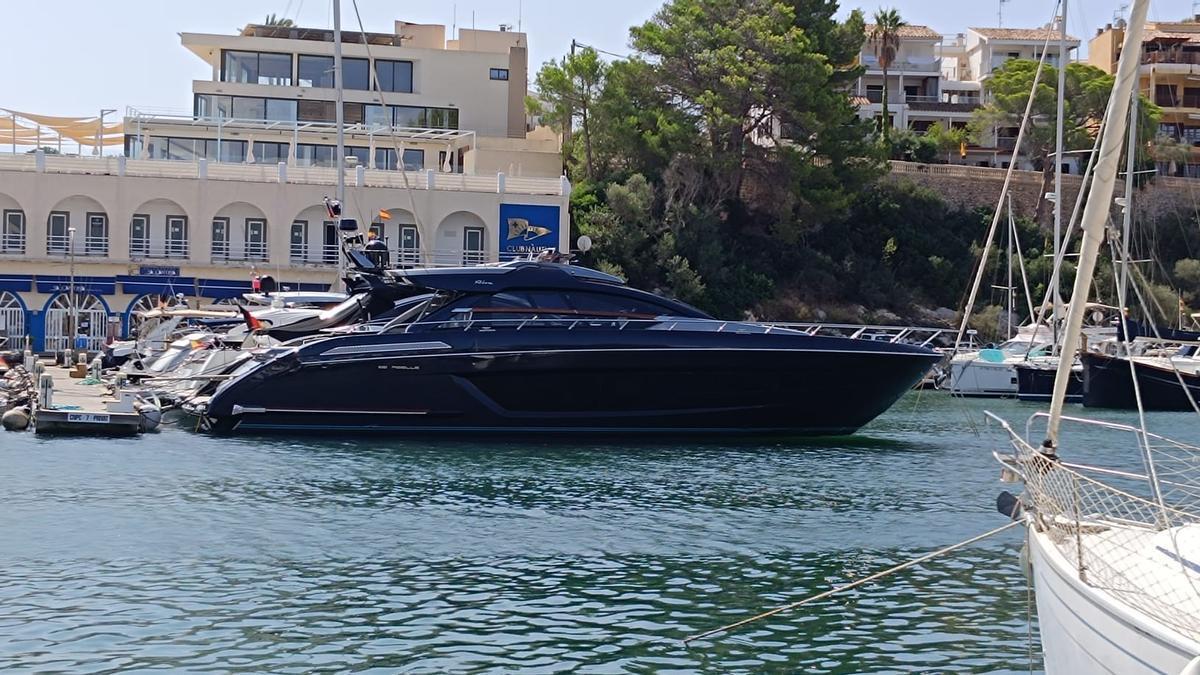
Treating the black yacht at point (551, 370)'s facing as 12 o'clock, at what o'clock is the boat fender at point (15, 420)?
The boat fender is roughly at 6 o'clock from the black yacht.

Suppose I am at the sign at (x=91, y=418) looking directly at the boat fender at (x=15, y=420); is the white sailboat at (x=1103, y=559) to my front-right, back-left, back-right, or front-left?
back-left

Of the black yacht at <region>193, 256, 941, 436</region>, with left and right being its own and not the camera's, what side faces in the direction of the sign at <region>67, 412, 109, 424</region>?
back

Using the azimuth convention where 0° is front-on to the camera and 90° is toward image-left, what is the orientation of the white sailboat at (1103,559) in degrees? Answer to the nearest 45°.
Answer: approximately 135°

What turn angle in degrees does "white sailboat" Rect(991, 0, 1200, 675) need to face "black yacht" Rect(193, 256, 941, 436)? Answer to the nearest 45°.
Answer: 0° — it already faces it

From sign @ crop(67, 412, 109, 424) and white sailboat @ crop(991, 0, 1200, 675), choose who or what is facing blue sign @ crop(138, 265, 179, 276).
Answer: the white sailboat

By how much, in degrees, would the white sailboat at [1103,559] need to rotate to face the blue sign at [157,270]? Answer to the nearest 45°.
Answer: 0° — it already faces it

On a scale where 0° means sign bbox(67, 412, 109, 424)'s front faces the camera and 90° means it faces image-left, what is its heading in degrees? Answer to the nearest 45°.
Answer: approximately 0°

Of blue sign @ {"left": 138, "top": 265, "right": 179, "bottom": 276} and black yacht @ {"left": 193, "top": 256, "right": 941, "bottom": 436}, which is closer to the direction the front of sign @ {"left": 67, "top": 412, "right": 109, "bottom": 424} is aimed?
the black yacht

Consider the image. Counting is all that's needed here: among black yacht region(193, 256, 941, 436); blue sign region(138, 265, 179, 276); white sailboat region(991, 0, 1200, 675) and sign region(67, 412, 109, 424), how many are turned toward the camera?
2

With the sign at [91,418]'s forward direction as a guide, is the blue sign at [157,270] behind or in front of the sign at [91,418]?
behind

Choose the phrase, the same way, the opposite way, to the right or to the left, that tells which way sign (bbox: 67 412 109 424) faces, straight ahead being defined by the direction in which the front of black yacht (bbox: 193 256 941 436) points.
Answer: to the right

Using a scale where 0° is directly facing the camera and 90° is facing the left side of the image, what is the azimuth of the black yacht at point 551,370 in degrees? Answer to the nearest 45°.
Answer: approximately 270°

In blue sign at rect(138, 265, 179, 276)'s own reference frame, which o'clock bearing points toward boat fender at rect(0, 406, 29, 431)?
The boat fender is roughly at 12 o'clock from the blue sign.
